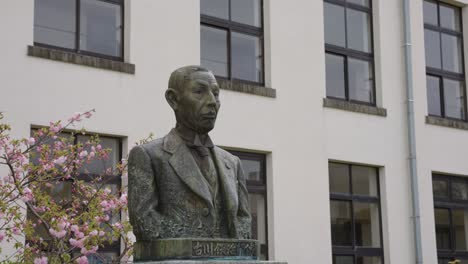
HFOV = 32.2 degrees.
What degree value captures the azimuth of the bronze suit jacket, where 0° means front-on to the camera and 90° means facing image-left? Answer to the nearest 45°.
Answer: approximately 315°

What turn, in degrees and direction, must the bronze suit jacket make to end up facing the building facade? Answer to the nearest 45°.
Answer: approximately 135° to its left
